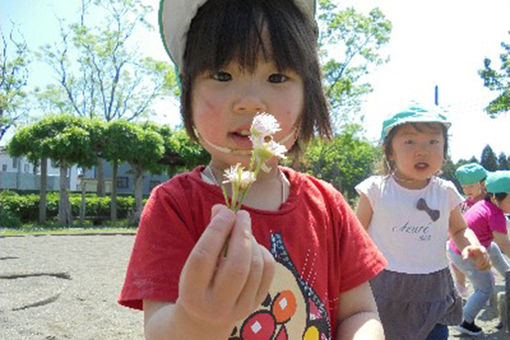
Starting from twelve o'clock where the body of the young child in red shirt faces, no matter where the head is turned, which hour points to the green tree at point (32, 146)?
The green tree is roughly at 5 o'clock from the young child in red shirt.

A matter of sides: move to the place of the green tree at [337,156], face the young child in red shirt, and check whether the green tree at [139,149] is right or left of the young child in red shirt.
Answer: right

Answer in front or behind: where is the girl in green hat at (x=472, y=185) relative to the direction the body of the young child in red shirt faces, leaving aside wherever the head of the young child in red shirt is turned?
behind

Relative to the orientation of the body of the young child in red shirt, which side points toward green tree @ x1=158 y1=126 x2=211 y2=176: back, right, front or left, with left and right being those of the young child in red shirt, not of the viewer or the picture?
back

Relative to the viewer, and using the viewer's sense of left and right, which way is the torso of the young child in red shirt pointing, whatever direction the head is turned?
facing the viewer

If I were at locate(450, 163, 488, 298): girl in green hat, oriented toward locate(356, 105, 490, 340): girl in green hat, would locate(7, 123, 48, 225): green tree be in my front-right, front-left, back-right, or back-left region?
back-right

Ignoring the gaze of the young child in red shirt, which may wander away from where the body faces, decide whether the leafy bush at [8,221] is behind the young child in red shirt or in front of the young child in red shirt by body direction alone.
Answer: behind

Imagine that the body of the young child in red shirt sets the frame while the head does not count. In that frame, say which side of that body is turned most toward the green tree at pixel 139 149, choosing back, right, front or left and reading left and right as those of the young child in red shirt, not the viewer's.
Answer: back
